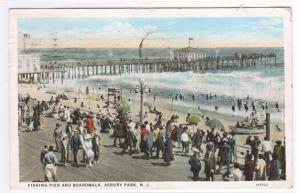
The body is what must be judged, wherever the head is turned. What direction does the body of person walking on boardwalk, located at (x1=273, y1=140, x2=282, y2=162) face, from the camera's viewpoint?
away from the camera

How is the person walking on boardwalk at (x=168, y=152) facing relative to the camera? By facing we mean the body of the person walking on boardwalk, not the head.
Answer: away from the camera

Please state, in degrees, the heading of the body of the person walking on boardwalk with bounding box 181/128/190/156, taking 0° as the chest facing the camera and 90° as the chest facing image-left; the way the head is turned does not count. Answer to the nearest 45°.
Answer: approximately 180°

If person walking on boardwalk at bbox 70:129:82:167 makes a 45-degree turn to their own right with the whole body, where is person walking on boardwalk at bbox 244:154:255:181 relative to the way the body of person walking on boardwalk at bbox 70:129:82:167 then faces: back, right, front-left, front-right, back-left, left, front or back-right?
back-left

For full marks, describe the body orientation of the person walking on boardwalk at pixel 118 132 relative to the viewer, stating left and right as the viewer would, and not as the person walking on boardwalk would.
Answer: facing away from the viewer

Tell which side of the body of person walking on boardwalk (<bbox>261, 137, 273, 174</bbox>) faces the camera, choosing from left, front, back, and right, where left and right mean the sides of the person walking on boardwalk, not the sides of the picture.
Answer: back

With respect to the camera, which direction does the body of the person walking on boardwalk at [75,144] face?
toward the camera

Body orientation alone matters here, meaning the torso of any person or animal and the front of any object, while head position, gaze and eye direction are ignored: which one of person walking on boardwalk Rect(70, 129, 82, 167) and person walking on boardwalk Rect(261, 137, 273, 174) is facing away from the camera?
person walking on boardwalk Rect(261, 137, 273, 174)
